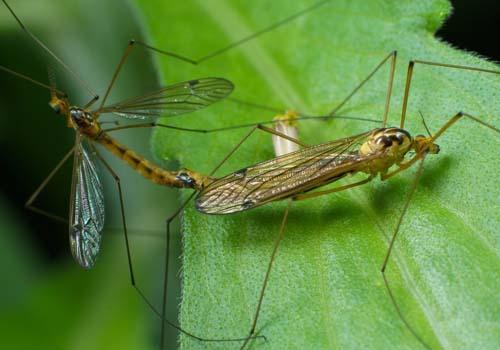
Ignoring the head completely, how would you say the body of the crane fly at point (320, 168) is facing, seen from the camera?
to the viewer's right

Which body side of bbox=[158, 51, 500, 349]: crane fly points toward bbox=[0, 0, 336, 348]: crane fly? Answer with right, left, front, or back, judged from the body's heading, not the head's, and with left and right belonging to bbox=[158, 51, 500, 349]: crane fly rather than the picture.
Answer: back
